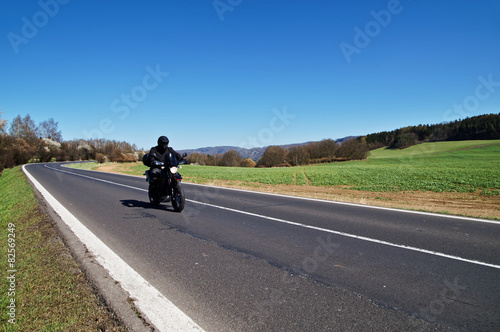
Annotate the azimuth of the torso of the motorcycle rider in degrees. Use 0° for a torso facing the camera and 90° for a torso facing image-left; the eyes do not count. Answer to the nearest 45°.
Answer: approximately 315°

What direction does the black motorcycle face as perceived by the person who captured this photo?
facing the viewer and to the right of the viewer
